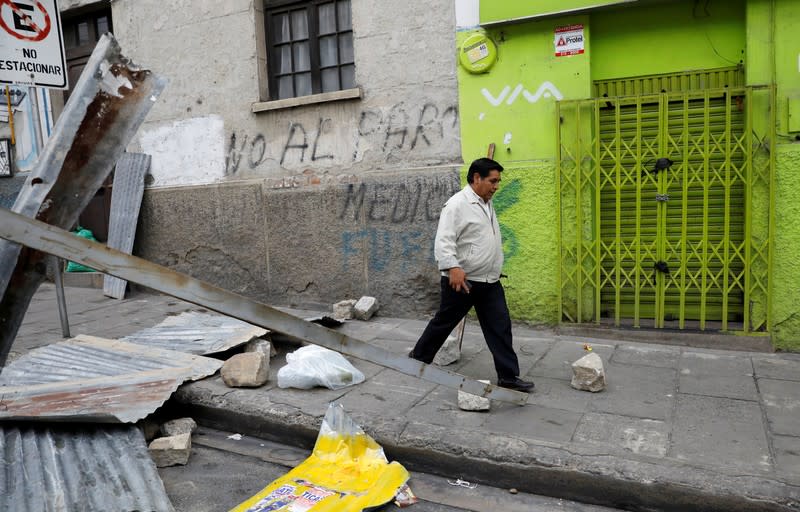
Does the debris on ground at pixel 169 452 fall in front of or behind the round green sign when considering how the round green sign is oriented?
in front

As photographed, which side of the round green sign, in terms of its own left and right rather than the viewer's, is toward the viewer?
front

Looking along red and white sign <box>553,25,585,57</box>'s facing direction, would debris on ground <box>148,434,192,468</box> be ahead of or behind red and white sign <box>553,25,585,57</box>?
ahead

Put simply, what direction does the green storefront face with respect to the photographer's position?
facing the viewer

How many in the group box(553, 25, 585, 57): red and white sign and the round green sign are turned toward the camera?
2

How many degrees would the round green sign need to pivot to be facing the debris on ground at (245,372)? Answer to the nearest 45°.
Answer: approximately 45° to its right

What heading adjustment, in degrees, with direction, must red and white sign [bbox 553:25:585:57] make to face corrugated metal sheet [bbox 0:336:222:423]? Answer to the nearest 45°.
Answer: approximately 45° to its right

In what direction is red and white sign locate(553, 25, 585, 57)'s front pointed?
toward the camera

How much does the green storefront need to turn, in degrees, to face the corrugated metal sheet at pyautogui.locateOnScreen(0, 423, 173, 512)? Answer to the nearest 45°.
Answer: approximately 45° to its right

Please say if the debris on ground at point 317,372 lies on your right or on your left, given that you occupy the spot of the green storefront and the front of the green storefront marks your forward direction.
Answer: on your right
